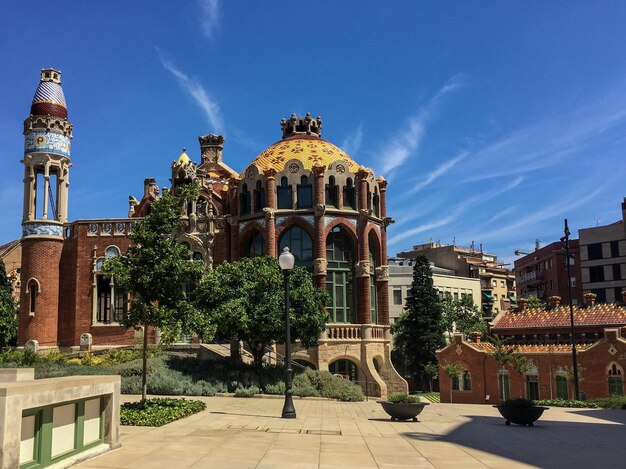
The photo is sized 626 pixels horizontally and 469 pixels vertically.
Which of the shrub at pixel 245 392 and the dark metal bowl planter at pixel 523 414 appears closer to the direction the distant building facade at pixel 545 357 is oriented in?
the dark metal bowl planter

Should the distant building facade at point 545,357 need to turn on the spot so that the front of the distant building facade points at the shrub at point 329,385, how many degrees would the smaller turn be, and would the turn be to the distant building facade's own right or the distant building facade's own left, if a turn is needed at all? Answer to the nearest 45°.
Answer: approximately 45° to the distant building facade's own right

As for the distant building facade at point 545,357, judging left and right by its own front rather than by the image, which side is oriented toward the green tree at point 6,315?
right

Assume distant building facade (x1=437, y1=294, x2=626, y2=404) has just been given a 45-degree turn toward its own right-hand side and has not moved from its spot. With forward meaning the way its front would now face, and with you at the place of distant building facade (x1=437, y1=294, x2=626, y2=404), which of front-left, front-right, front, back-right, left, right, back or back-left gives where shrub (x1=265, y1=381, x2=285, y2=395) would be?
front

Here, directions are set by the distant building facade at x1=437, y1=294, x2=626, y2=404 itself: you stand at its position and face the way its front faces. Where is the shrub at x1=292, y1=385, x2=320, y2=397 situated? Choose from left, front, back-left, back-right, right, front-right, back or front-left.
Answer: front-right

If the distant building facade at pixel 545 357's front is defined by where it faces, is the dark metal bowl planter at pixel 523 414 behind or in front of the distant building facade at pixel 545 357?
in front

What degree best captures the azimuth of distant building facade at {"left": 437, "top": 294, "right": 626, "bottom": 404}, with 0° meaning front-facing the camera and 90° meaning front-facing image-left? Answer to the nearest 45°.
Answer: approximately 0°

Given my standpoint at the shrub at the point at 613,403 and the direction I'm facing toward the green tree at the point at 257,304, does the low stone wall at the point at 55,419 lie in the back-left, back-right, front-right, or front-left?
front-left

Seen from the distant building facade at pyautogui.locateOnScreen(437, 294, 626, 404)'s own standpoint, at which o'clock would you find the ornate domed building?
The ornate domed building is roughly at 2 o'clock from the distant building facade.

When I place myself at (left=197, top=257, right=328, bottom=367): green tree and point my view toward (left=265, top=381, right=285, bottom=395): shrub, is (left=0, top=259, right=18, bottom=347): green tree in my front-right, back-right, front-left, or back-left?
back-right

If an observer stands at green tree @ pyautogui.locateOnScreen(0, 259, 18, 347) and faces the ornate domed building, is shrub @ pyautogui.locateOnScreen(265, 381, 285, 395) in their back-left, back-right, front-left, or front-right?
front-right

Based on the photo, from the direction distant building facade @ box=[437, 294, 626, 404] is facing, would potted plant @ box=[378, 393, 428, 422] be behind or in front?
in front
